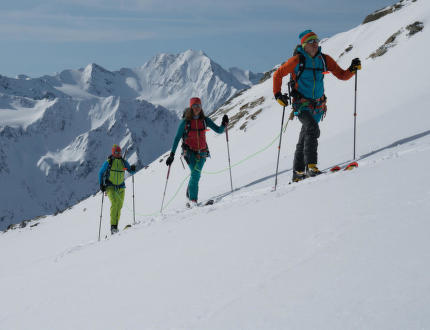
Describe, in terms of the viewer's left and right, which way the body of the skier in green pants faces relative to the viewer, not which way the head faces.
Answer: facing the viewer and to the right of the viewer
